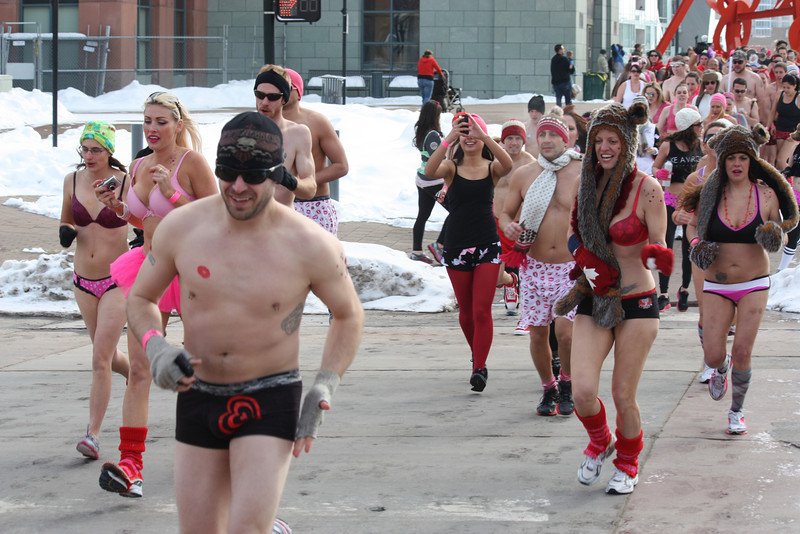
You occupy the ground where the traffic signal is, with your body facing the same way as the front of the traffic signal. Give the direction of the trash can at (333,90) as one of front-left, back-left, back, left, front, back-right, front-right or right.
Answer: back

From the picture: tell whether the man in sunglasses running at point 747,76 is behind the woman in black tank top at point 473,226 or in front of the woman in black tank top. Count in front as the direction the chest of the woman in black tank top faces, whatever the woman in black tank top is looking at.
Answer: behind

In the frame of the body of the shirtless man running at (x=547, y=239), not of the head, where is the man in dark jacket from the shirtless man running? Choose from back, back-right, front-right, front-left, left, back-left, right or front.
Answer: back

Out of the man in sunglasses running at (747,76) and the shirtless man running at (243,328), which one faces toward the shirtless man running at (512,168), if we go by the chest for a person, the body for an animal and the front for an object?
the man in sunglasses running

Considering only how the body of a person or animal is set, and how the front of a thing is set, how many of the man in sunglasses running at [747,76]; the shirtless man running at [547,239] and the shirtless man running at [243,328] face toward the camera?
3

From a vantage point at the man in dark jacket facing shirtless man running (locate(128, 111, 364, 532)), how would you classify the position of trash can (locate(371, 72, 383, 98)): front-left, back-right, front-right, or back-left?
back-right

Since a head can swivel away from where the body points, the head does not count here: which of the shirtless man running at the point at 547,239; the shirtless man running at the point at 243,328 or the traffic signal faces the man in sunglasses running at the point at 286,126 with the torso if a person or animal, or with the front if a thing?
the traffic signal

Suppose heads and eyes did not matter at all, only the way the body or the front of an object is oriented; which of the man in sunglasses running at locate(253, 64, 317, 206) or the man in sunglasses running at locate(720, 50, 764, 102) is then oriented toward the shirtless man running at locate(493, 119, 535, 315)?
the man in sunglasses running at locate(720, 50, 764, 102)

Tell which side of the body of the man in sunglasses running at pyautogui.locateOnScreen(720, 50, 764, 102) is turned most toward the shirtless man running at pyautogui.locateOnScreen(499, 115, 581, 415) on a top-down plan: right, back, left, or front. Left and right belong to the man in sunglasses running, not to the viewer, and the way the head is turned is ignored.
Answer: front

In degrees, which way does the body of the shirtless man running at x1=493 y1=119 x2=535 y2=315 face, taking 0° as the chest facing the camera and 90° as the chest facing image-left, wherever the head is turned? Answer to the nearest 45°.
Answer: approximately 0°
